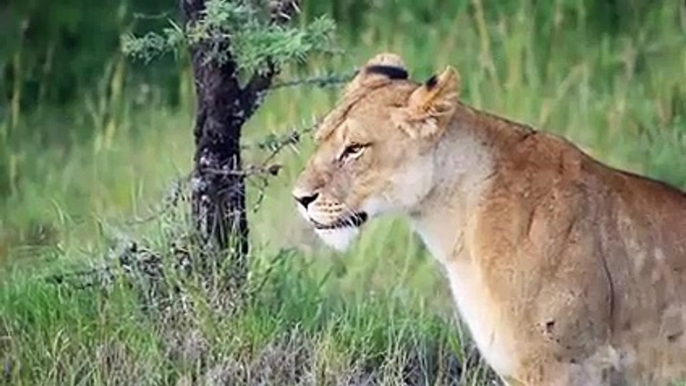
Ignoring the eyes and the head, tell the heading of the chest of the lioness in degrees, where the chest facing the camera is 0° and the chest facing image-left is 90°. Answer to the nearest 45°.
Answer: approximately 90°
